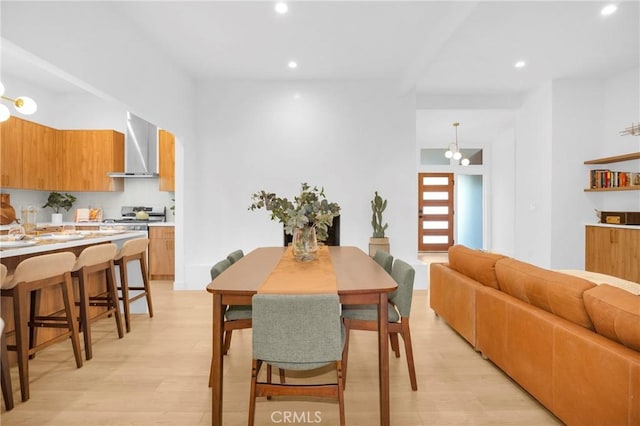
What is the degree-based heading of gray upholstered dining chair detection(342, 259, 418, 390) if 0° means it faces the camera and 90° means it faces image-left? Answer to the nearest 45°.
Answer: approximately 90°

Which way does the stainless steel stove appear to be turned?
toward the camera

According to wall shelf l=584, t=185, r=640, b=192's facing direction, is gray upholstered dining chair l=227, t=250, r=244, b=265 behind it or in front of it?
in front

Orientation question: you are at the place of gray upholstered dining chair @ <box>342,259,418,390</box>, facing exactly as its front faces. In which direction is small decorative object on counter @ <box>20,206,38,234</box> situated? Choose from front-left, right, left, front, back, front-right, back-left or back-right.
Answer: front

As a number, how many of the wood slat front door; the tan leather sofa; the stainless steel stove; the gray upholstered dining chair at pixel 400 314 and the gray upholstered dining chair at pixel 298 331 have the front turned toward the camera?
2

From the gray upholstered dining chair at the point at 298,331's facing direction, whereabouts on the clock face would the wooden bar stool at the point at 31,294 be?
The wooden bar stool is roughly at 10 o'clock from the gray upholstered dining chair.

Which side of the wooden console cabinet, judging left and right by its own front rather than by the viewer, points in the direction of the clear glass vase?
front

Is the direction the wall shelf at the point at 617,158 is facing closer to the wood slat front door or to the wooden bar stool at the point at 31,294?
the wooden bar stool

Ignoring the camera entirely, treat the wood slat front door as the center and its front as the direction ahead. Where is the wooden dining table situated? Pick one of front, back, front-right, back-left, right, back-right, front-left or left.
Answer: front

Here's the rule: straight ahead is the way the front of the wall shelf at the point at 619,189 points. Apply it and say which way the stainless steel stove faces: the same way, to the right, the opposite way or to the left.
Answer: to the left

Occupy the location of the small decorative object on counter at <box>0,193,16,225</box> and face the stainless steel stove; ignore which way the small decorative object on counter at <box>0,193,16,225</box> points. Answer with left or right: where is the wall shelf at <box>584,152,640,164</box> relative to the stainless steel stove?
right

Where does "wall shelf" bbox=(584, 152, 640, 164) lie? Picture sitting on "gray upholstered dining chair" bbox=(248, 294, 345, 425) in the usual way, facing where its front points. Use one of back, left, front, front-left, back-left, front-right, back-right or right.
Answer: front-right

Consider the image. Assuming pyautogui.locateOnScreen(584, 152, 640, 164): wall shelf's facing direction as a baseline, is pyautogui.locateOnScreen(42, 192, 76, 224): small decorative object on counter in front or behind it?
in front

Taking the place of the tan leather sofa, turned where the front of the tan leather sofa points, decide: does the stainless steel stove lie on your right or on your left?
on your left

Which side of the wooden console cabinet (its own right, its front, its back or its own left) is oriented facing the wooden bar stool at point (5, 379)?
front

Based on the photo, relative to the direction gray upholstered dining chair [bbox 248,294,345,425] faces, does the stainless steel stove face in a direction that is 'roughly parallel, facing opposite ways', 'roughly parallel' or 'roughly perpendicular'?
roughly parallel, facing opposite ways

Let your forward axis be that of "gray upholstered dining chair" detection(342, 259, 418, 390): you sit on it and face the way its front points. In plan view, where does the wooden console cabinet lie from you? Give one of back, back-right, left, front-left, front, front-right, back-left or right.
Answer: back-right

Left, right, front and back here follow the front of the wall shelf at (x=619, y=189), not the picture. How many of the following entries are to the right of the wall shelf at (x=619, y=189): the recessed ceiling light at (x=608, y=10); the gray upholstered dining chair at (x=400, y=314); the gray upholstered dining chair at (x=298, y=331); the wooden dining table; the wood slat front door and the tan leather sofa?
1
